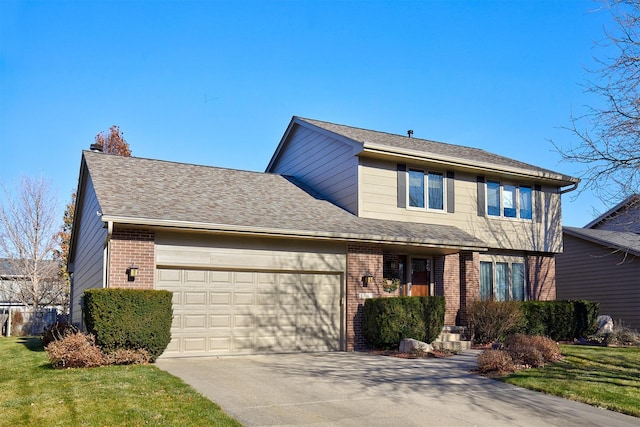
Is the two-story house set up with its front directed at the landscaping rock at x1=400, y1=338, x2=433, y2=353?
yes

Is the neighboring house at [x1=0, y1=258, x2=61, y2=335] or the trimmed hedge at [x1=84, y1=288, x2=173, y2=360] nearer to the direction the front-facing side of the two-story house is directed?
the trimmed hedge

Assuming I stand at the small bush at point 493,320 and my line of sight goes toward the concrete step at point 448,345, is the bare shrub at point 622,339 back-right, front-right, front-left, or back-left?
back-left

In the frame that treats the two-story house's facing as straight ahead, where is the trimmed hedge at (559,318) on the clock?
The trimmed hedge is roughly at 10 o'clock from the two-story house.

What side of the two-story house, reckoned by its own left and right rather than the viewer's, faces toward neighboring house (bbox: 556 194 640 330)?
left

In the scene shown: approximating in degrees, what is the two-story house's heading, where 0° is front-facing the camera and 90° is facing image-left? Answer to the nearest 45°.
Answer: approximately 315°

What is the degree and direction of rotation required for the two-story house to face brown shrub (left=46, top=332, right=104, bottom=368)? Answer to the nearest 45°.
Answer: approximately 90° to its right

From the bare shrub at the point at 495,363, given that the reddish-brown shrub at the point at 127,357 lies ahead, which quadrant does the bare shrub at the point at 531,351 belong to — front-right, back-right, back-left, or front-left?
back-right

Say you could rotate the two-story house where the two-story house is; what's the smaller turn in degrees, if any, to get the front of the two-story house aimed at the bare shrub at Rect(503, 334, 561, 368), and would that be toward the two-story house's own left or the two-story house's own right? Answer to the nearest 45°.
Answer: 0° — it already faces it

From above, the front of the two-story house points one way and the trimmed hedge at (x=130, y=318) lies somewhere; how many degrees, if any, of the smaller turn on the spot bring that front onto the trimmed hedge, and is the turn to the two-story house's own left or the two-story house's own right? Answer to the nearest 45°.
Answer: approximately 90° to the two-story house's own right
